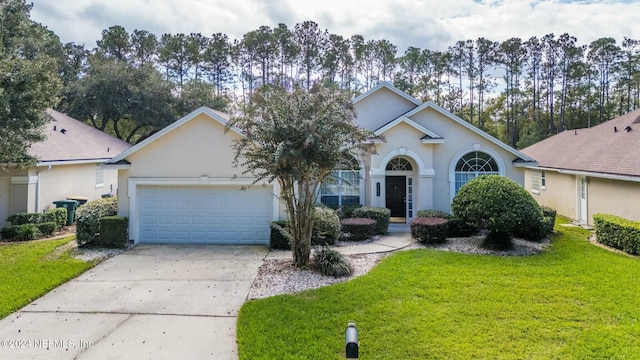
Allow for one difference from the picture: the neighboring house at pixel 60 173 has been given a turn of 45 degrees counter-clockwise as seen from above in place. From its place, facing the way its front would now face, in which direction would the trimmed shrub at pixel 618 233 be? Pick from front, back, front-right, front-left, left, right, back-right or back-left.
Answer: front-left

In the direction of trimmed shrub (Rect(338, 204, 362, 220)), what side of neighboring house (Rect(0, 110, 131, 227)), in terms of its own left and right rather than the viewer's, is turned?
left

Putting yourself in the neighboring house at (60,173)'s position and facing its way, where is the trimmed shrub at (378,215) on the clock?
The trimmed shrub is roughly at 9 o'clock from the neighboring house.

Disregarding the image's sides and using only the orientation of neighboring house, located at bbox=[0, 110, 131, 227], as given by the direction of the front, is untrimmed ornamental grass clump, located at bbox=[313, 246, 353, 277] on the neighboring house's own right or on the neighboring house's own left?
on the neighboring house's own left

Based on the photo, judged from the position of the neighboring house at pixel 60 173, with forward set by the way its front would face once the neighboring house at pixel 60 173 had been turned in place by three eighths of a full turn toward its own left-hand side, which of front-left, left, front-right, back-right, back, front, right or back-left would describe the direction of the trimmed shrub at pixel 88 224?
right

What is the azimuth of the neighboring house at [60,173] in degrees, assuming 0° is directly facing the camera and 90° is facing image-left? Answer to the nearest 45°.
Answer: approximately 45°

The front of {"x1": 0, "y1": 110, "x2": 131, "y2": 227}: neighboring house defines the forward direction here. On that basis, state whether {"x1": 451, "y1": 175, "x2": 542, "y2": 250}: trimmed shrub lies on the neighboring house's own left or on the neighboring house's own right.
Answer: on the neighboring house's own left

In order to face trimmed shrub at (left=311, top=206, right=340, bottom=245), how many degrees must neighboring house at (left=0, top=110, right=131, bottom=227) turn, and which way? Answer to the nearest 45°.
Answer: approximately 90° to its left

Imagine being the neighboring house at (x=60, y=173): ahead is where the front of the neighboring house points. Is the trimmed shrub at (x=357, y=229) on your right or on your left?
on your left

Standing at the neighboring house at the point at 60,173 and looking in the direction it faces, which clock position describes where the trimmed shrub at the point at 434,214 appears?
The trimmed shrub is roughly at 9 o'clock from the neighboring house.

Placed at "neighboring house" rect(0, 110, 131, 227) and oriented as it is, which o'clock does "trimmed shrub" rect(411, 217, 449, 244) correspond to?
The trimmed shrub is roughly at 9 o'clock from the neighboring house.

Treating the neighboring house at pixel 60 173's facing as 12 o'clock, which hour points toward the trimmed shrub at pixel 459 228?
The trimmed shrub is roughly at 9 o'clock from the neighboring house.

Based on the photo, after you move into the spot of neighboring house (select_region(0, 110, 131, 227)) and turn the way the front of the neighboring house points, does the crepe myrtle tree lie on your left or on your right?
on your left
